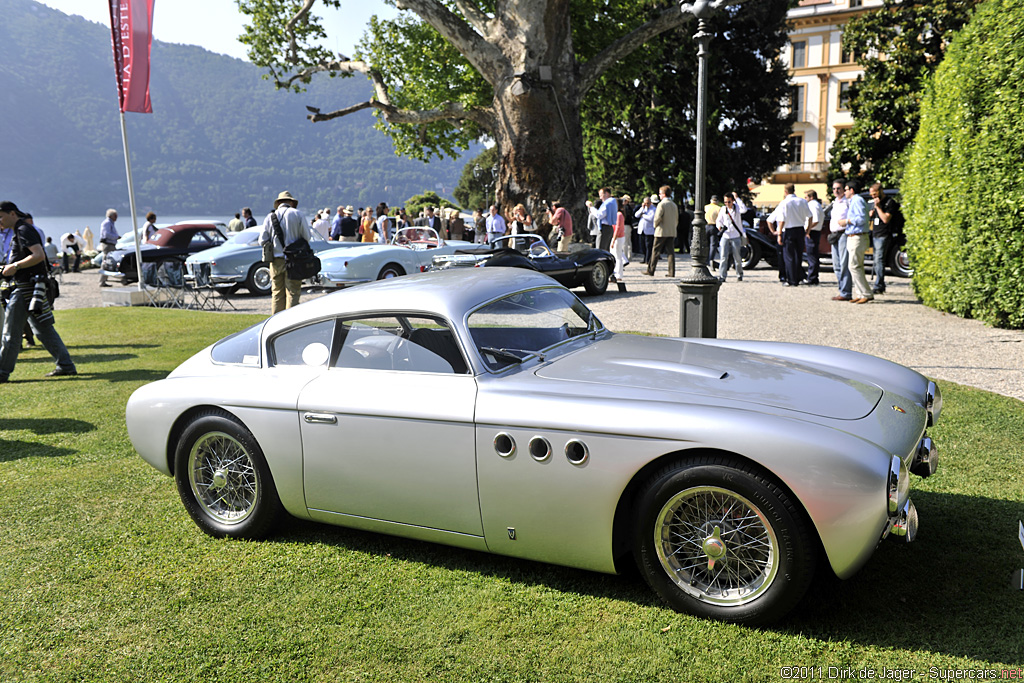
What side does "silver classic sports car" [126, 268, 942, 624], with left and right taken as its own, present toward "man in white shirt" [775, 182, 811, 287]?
left

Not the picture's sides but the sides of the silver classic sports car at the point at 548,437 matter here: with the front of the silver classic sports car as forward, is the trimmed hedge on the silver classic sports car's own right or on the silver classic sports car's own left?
on the silver classic sports car's own left

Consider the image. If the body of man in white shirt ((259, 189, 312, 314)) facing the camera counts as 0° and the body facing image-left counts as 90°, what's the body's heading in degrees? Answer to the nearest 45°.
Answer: approximately 180°

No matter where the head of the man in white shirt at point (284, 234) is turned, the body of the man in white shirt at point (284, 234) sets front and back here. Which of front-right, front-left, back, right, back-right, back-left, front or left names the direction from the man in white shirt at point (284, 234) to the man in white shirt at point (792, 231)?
right

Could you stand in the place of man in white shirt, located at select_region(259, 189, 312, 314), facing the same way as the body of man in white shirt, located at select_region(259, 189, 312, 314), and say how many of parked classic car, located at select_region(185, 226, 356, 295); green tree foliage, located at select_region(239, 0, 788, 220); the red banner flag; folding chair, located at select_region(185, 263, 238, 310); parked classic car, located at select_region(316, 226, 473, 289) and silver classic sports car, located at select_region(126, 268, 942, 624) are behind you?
1

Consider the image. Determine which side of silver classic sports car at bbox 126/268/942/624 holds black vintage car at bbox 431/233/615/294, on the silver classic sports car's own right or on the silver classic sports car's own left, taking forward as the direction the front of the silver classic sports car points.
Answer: on the silver classic sports car's own left

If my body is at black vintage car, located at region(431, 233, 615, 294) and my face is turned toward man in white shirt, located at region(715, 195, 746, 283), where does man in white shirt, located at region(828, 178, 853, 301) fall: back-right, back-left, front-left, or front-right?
front-right
